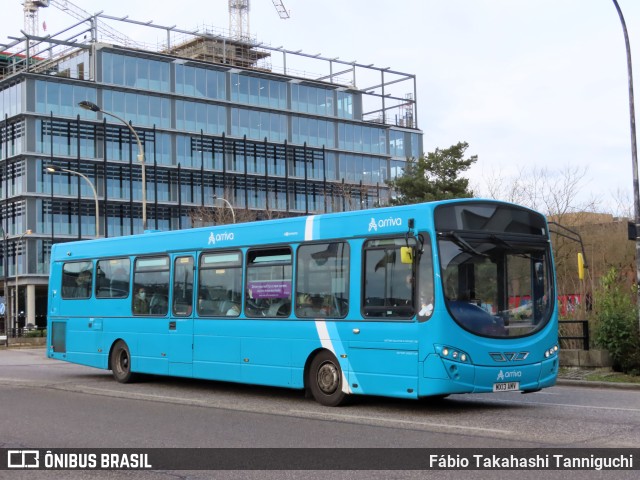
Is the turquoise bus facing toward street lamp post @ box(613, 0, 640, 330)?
no

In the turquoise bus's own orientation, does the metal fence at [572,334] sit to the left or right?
on its left

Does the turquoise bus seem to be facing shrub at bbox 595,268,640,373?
no

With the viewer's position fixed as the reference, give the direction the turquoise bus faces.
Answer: facing the viewer and to the right of the viewer
